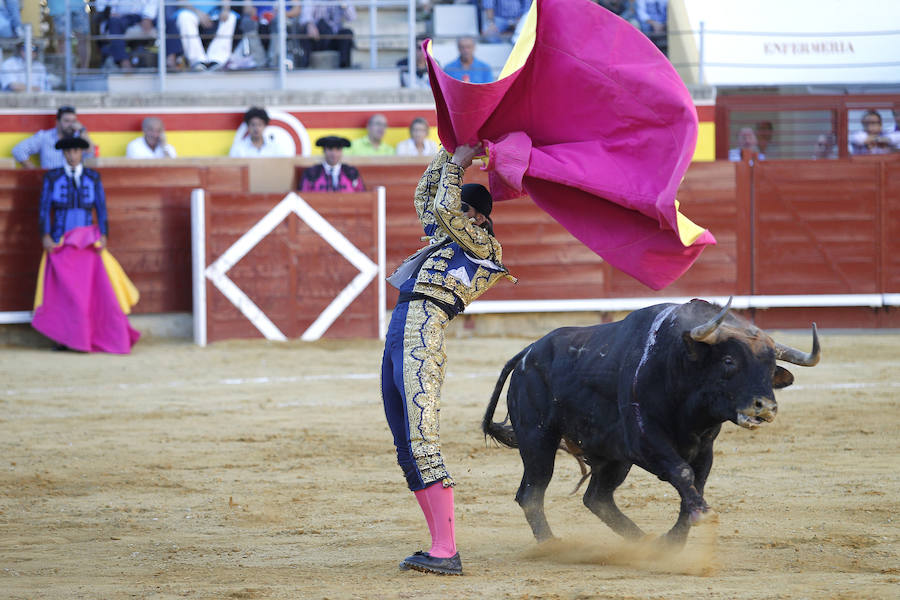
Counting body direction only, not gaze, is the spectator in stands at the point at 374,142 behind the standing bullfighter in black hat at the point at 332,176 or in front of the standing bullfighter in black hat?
behind

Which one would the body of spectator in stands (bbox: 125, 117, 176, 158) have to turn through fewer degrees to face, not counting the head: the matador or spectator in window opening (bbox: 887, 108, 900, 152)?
the matador

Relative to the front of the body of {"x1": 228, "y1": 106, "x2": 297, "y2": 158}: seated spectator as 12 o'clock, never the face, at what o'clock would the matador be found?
The matador is roughly at 12 o'clock from the seated spectator.

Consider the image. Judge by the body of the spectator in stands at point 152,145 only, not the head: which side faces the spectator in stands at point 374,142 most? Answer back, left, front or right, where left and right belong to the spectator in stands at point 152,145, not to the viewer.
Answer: left
